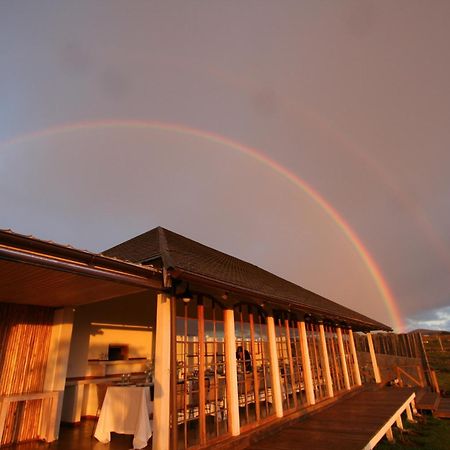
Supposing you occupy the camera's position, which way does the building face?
facing the viewer and to the right of the viewer
